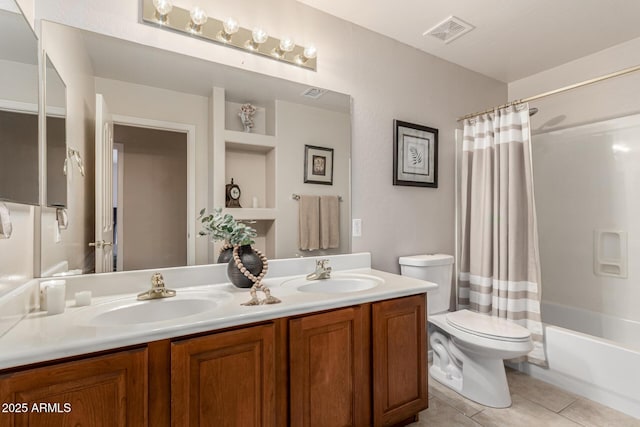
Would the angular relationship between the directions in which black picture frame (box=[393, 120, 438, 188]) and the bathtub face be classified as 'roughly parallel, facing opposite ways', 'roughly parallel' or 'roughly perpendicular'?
roughly perpendicular

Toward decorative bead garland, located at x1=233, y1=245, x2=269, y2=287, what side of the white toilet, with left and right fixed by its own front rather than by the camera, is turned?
right

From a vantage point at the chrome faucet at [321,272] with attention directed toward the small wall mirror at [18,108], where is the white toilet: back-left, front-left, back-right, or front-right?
back-left

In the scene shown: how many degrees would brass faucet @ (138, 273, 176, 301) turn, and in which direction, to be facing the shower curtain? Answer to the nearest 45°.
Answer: approximately 90° to its left

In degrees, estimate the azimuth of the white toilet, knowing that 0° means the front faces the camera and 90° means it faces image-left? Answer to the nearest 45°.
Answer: approximately 315°
